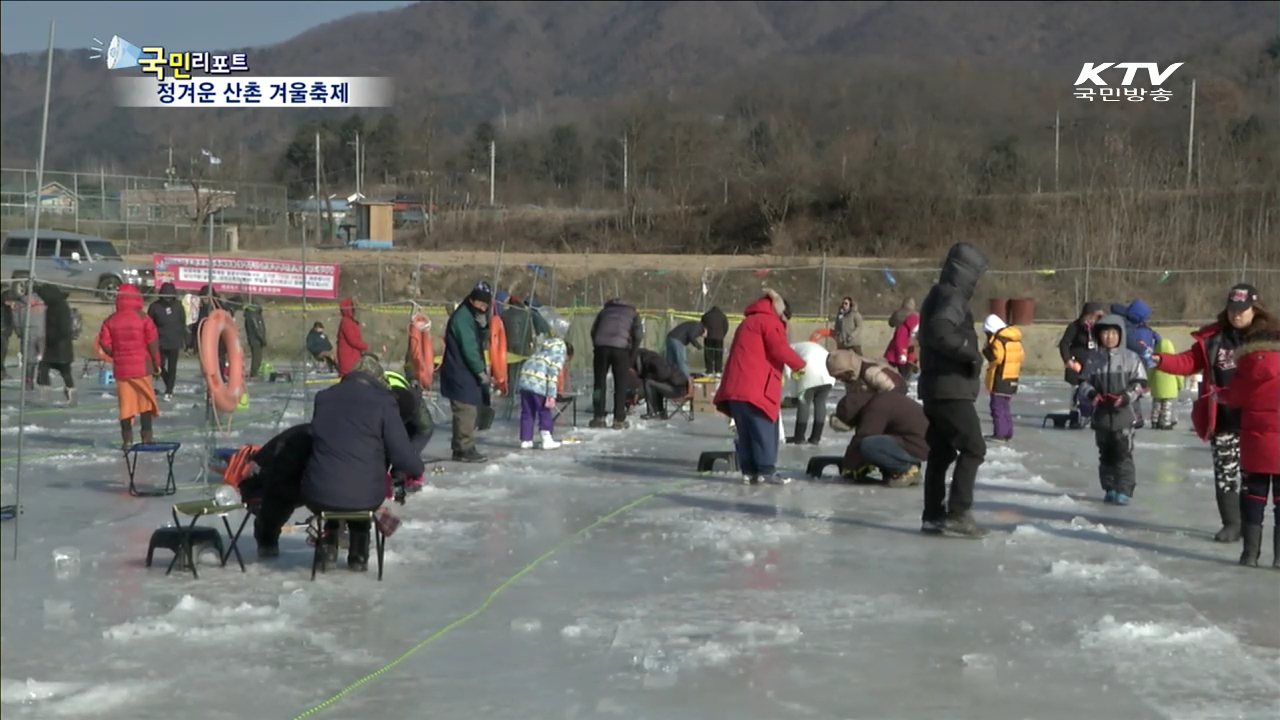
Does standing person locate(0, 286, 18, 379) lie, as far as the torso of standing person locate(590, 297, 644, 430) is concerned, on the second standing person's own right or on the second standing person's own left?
on the second standing person's own left

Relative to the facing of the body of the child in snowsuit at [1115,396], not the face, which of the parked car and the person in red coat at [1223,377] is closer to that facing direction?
the person in red coat

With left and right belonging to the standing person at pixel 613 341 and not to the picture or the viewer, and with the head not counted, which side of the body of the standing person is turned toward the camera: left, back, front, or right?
back

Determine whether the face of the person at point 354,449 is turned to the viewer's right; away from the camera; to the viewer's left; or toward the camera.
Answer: away from the camera

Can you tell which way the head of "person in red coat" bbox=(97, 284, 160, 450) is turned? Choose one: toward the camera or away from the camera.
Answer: away from the camera

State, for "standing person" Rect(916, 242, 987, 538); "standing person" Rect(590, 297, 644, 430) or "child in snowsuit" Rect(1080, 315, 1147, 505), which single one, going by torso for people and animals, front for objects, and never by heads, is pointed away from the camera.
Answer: "standing person" Rect(590, 297, 644, 430)

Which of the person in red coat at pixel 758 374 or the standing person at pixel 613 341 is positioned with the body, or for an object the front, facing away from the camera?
the standing person
